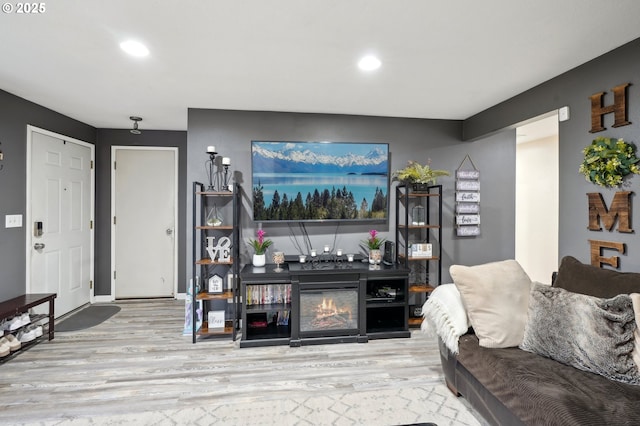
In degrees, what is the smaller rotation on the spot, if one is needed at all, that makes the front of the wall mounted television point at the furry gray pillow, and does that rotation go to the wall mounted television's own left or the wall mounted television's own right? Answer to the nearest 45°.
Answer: approximately 45° to the wall mounted television's own left

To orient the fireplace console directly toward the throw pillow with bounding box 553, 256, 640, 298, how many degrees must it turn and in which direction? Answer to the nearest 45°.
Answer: approximately 45° to its left

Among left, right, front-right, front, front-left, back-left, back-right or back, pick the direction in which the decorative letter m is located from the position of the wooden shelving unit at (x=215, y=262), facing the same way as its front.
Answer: front-left

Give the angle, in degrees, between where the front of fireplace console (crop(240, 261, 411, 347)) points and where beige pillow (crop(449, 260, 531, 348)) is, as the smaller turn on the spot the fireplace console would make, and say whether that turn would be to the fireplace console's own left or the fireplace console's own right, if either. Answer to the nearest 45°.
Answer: approximately 45° to the fireplace console's own left

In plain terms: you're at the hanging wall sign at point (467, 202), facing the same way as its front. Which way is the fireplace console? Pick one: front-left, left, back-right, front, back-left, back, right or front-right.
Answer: front-right

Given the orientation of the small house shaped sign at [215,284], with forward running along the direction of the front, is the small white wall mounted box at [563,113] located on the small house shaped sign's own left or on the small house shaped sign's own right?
on the small house shaped sign's own left
